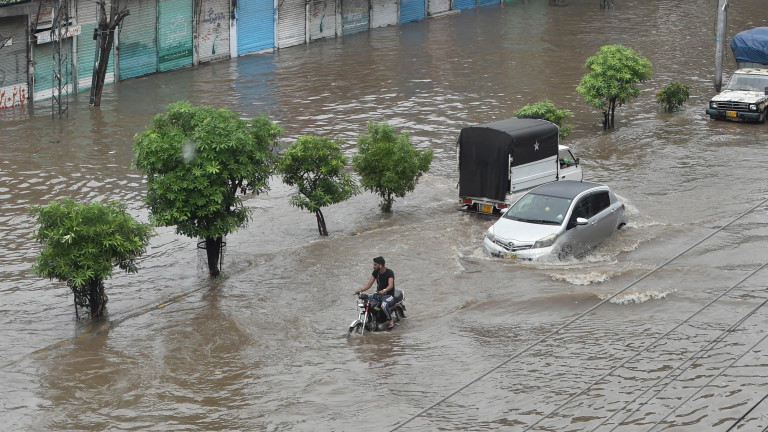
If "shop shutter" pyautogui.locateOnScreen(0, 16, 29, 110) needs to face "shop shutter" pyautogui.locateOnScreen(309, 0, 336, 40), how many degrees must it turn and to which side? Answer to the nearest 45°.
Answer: approximately 90° to its left

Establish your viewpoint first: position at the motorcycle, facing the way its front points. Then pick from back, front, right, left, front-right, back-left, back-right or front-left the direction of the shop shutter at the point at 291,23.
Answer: back-right

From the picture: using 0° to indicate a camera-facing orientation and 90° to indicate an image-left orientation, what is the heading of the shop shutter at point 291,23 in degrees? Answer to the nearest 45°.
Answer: approximately 315°

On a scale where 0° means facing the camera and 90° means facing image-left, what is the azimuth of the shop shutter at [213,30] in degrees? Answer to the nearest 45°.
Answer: approximately 315°

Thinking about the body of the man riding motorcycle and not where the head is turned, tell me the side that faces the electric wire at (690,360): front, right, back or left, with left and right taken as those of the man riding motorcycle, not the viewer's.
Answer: left

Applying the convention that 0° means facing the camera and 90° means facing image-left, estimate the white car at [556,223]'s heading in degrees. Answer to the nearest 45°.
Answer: approximately 45°

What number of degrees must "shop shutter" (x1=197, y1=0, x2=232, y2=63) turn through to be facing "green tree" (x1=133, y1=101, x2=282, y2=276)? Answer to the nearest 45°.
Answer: approximately 45° to its right
